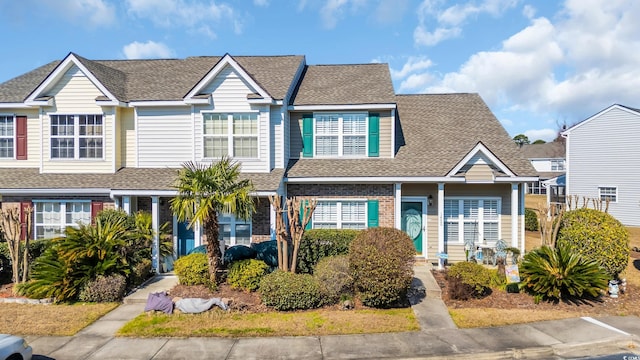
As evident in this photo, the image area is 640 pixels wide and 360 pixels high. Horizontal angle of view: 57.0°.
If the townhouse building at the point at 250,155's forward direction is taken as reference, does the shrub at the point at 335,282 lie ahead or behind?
ahead

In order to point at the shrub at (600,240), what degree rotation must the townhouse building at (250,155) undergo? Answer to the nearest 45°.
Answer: approximately 45° to its left

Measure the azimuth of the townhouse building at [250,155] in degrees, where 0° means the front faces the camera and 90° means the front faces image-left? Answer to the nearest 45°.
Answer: approximately 0°

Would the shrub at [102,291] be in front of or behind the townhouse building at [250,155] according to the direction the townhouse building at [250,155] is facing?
in front

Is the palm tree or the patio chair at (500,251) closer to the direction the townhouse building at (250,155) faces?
the palm tree

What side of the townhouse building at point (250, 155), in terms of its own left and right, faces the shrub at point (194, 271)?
front

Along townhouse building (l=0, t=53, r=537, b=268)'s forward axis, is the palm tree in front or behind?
in front

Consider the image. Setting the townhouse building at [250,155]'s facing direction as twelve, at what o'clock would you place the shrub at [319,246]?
The shrub is roughly at 11 o'clock from the townhouse building.

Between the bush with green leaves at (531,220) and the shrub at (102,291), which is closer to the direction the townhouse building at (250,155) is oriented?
the shrub
